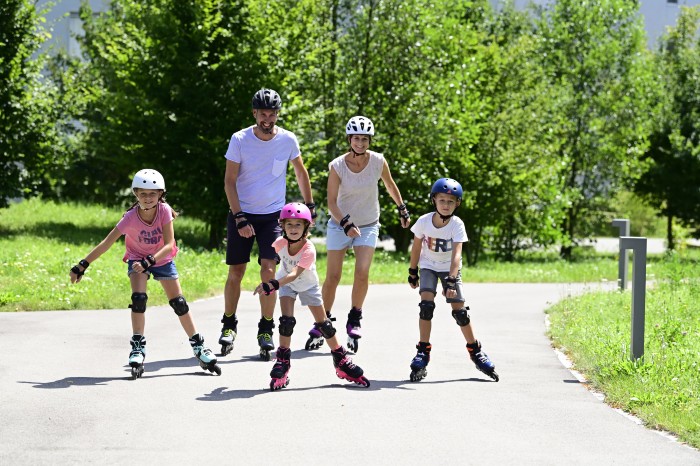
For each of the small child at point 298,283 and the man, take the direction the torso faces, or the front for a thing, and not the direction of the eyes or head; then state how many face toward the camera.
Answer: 2

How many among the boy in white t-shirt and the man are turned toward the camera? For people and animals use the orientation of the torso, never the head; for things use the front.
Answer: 2

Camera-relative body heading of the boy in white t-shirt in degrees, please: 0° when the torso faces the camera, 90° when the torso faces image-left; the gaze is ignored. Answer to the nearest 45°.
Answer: approximately 0°

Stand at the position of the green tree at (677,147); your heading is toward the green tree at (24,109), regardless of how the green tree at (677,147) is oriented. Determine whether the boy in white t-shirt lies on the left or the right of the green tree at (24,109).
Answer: left

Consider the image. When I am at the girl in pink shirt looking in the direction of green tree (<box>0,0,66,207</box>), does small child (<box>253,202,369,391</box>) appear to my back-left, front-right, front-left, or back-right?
back-right

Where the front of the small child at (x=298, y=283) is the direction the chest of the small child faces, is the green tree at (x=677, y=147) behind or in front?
behind

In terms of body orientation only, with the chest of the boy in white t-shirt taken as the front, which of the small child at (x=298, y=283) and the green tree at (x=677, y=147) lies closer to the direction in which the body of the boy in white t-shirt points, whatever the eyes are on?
the small child

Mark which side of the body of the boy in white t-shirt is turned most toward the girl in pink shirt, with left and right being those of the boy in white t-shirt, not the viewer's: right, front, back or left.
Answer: right
